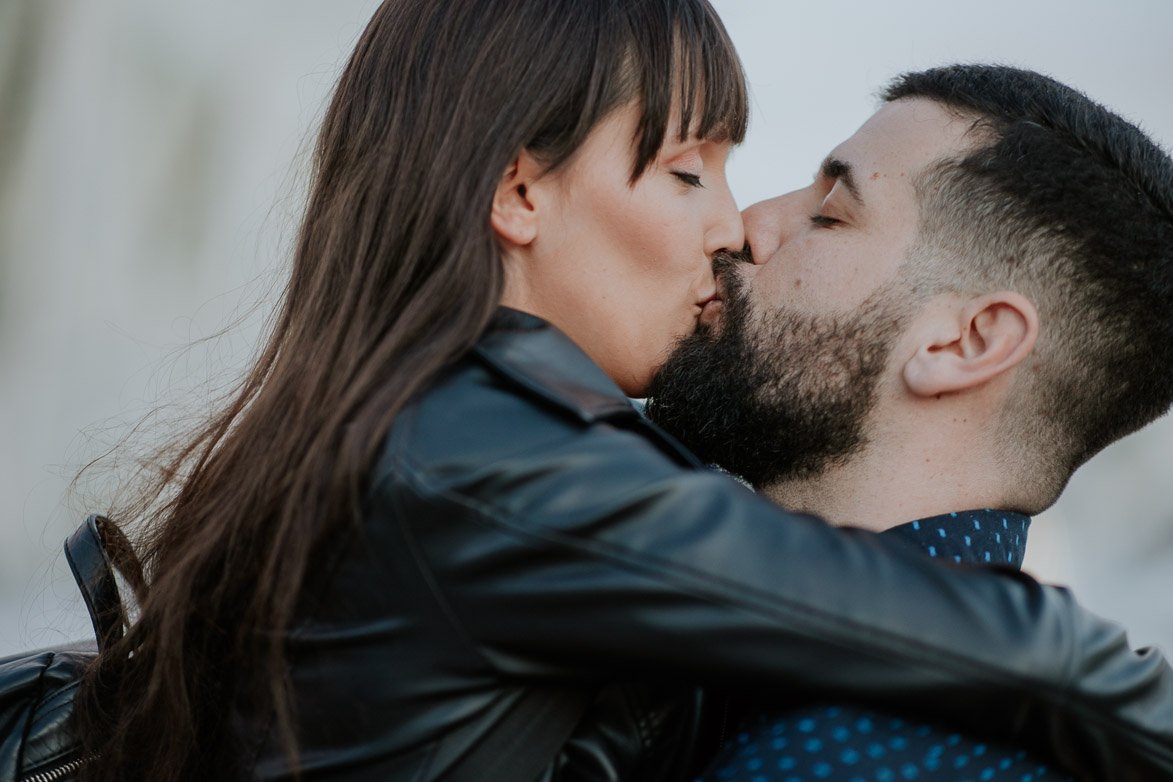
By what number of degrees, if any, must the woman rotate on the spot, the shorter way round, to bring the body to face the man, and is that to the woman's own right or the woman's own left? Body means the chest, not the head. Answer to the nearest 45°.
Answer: approximately 45° to the woman's own left

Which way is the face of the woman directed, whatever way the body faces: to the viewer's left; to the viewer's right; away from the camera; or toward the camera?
to the viewer's right

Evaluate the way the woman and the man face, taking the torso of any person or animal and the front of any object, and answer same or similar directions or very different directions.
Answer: very different directions

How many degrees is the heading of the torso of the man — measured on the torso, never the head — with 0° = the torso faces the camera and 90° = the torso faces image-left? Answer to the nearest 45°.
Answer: approximately 90°

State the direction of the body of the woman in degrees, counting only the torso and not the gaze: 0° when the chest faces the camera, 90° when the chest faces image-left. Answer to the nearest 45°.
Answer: approximately 270°

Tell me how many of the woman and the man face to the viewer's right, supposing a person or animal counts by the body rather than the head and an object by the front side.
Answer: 1

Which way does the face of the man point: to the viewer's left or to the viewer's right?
to the viewer's left

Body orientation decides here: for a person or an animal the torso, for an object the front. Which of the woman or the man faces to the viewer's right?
the woman

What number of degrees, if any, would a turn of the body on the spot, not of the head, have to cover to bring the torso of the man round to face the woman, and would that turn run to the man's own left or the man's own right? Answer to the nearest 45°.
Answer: approximately 45° to the man's own left
